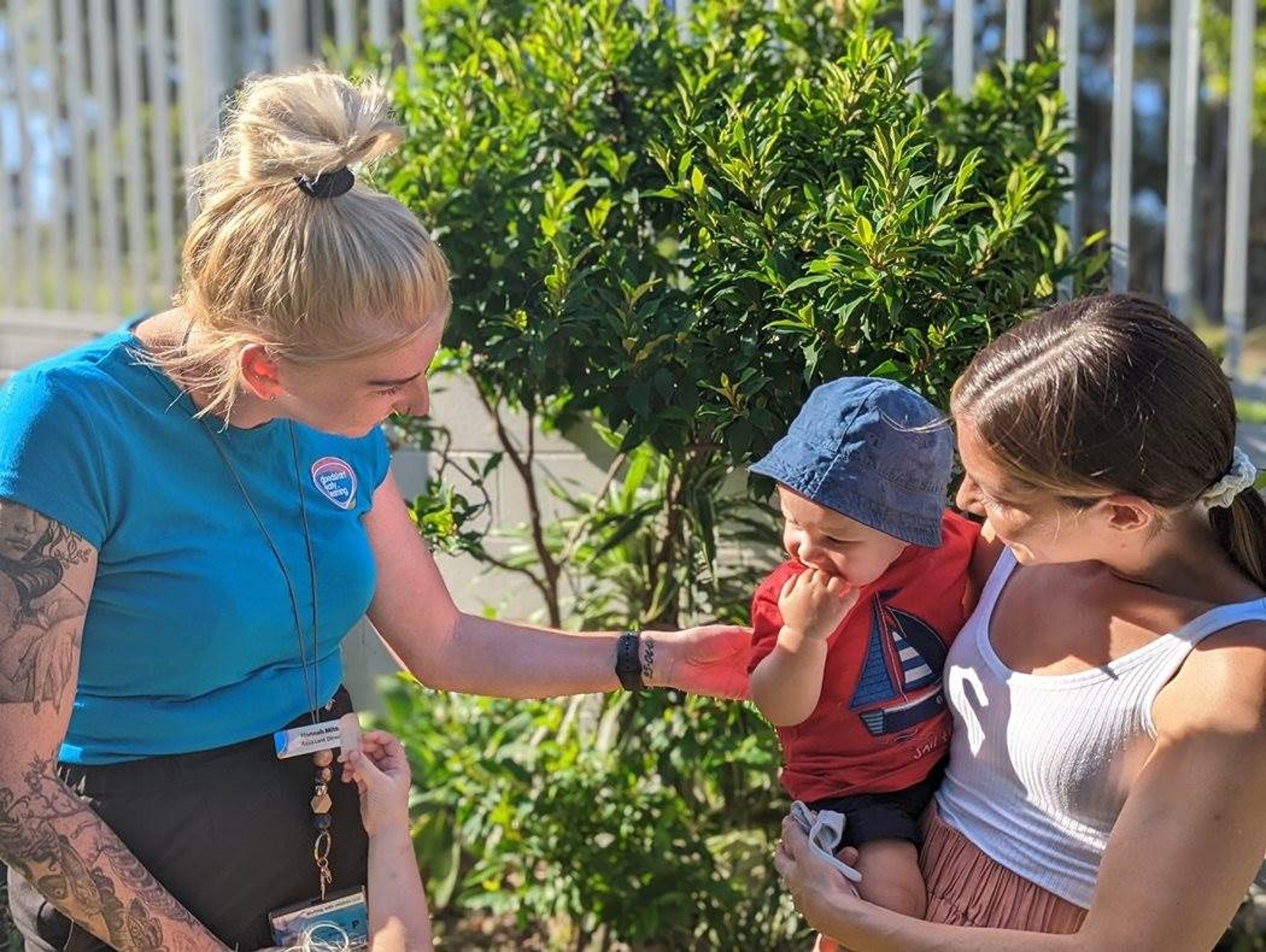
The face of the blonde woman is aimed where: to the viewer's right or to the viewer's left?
to the viewer's right

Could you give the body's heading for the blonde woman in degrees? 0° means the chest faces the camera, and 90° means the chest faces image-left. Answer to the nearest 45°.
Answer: approximately 315°

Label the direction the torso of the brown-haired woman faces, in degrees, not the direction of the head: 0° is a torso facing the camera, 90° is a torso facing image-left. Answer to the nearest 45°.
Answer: approximately 45°

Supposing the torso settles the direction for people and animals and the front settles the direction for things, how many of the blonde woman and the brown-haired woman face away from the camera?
0

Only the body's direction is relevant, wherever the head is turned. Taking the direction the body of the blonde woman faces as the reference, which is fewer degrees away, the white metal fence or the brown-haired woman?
the brown-haired woman

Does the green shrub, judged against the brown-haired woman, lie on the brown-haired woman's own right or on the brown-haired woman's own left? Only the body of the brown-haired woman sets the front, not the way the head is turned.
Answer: on the brown-haired woman's own right

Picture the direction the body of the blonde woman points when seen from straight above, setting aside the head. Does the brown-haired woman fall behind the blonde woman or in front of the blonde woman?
in front

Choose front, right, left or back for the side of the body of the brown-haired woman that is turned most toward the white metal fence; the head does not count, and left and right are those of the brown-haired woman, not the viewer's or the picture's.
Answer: right
